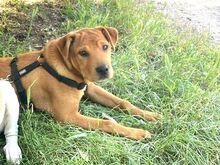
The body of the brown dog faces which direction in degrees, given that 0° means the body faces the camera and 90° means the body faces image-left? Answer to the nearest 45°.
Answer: approximately 315°
